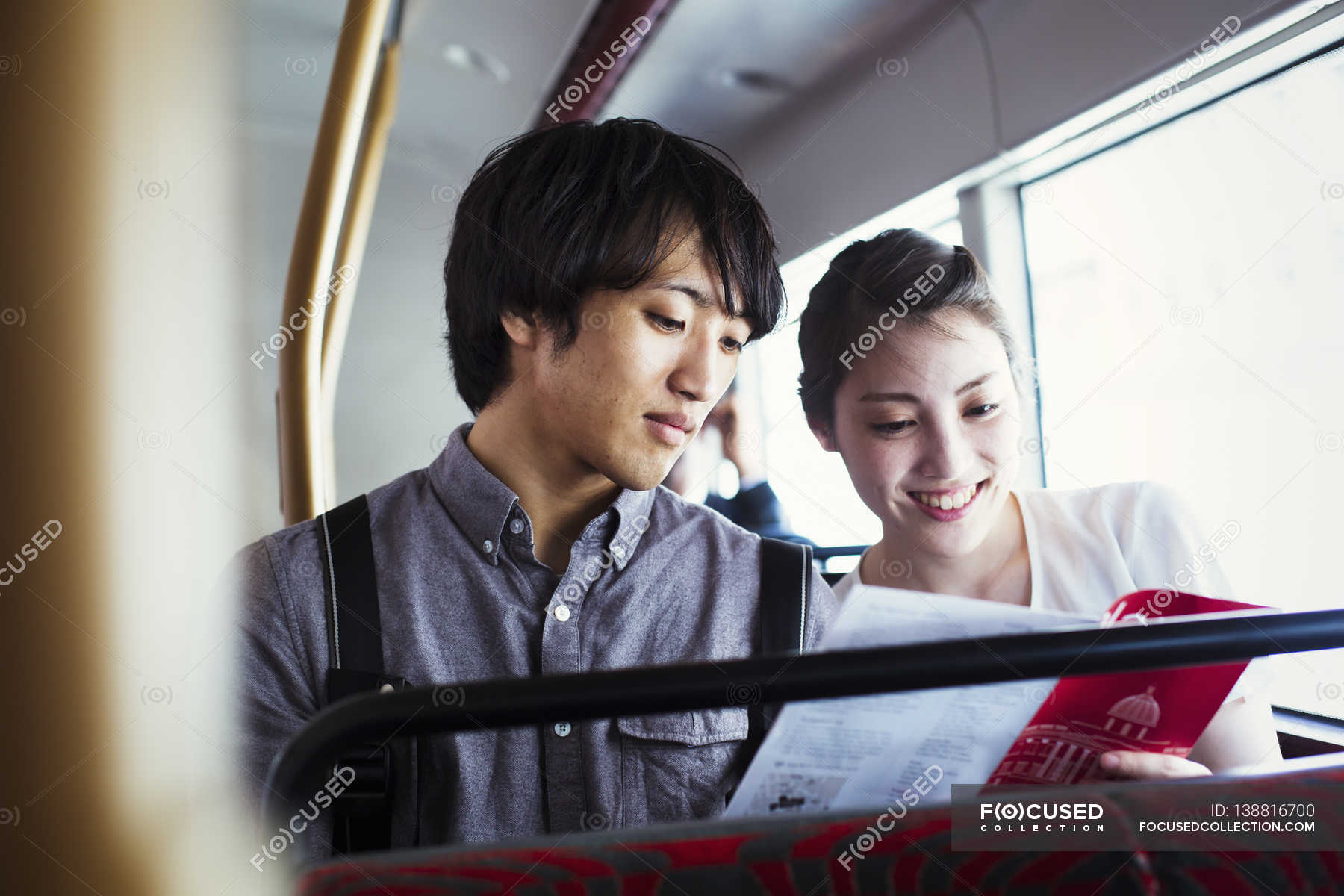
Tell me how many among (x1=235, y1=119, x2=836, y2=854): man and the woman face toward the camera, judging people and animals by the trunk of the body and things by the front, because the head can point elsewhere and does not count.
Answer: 2

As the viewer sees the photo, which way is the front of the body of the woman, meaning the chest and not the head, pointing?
toward the camera

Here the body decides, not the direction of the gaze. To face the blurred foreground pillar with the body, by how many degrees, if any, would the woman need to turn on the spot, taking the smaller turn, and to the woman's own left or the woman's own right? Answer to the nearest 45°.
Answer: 0° — they already face it

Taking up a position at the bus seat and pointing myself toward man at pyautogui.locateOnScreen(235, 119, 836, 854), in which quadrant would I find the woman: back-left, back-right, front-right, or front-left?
front-right

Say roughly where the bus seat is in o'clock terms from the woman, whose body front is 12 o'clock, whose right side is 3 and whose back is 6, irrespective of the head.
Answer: The bus seat is roughly at 12 o'clock from the woman.

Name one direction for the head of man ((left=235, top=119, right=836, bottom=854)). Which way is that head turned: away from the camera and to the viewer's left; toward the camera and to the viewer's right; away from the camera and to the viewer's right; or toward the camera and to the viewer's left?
toward the camera and to the viewer's right

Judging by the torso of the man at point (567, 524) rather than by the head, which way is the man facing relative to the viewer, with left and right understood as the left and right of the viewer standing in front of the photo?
facing the viewer
